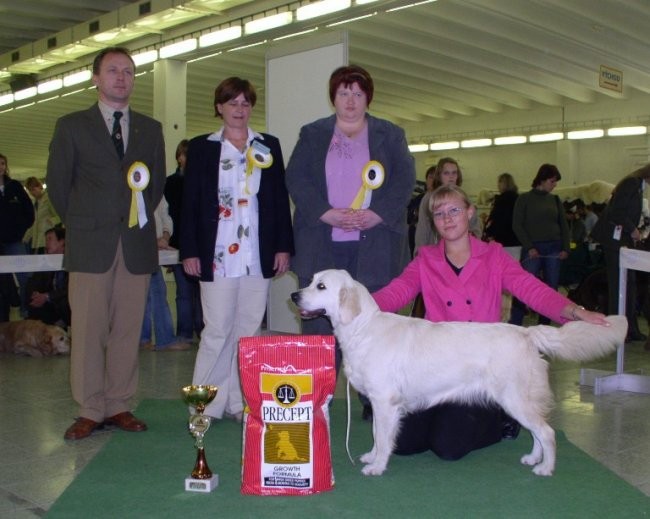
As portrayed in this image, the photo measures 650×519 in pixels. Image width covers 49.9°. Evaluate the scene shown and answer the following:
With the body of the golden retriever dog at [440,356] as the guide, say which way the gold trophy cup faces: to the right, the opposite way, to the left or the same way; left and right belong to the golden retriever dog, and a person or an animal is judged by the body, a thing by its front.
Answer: to the left

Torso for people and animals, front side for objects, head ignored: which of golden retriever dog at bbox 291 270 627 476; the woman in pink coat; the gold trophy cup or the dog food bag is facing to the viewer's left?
the golden retriever dog

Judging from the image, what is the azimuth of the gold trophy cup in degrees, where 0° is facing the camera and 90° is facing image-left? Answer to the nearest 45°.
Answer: approximately 0°

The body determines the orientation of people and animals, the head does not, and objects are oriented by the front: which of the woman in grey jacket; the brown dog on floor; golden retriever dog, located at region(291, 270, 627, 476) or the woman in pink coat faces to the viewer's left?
the golden retriever dog

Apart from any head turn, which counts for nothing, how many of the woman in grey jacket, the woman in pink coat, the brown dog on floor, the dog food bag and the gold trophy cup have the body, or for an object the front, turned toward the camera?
4

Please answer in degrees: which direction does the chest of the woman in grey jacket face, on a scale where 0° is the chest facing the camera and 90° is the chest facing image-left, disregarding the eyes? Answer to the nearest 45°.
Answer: approximately 0°

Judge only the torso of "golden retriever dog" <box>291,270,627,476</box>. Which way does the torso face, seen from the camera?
to the viewer's left

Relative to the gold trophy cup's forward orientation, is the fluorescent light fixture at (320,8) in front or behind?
behind

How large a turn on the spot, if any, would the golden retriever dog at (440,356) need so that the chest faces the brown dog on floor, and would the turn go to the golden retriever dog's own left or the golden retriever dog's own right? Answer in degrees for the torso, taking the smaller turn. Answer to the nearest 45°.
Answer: approximately 45° to the golden retriever dog's own right

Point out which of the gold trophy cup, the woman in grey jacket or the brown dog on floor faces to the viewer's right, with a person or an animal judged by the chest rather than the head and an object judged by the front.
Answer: the brown dog on floor

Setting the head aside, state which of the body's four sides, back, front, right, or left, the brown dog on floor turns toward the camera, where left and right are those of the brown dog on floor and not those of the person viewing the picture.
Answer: right

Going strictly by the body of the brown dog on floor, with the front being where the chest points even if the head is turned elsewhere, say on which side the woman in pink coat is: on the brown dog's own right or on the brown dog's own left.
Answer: on the brown dog's own right
